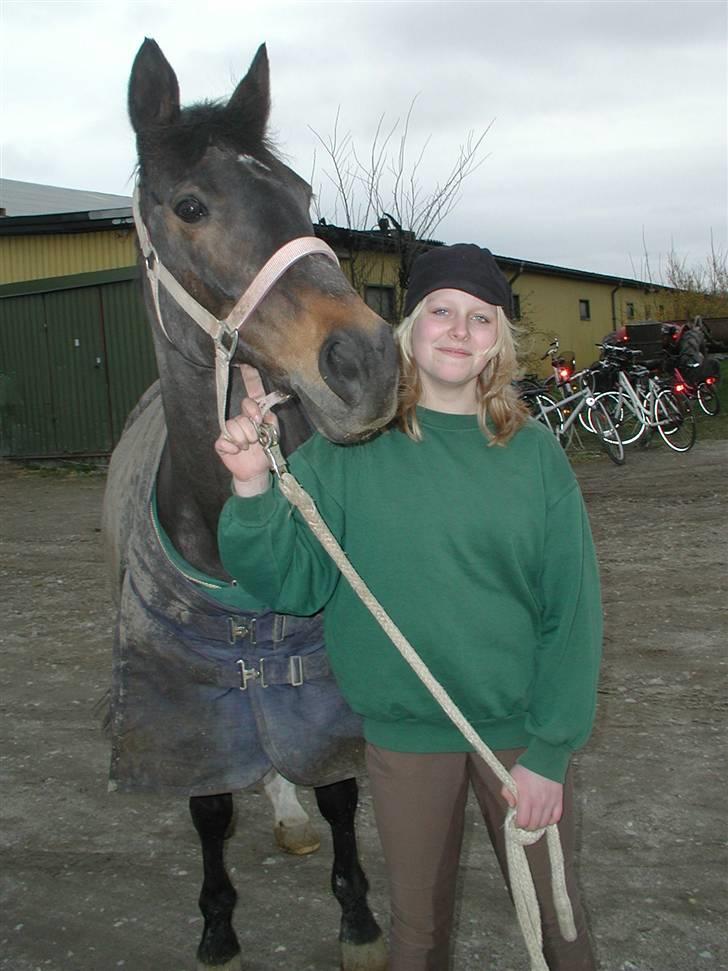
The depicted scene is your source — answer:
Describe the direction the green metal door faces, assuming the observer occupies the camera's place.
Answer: facing the viewer

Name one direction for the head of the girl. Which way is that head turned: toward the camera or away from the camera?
toward the camera

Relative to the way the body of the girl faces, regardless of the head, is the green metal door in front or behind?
behind

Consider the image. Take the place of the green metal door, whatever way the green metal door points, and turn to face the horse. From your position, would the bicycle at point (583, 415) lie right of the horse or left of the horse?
left

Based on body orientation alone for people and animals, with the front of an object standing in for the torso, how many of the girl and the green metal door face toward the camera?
2

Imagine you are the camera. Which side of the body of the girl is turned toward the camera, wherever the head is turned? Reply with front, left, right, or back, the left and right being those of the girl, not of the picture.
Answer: front

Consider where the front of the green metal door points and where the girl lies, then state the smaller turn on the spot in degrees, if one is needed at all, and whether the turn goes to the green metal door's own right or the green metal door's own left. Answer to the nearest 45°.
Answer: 0° — it already faces them

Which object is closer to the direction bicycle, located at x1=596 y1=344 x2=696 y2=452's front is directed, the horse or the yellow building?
the yellow building

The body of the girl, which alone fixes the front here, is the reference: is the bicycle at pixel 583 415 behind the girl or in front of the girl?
behind

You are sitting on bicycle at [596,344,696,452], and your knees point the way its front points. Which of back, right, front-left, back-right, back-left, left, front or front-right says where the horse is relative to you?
back-left

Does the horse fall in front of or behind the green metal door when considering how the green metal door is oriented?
in front

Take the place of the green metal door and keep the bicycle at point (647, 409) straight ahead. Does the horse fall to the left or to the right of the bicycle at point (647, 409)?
right

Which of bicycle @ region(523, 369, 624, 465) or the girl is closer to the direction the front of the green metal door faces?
the girl

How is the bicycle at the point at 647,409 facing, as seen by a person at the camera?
facing away from the viewer and to the left of the viewer

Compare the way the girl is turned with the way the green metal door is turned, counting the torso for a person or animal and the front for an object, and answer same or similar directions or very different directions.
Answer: same or similar directions

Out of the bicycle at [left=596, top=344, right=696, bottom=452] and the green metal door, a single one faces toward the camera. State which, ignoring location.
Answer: the green metal door

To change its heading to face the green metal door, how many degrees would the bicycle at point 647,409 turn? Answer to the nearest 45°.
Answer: approximately 45° to its left
